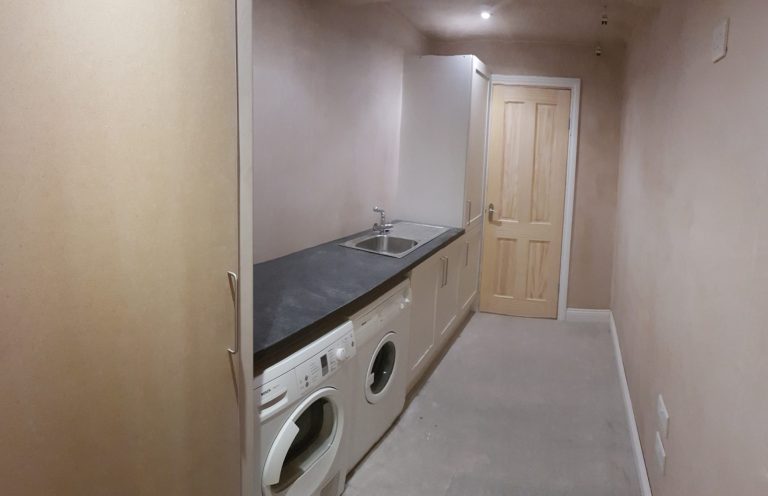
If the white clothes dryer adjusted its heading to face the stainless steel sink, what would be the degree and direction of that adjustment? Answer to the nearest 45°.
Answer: approximately 135° to its left

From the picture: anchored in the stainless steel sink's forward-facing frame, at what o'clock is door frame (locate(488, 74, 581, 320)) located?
The door frame is roughly at 9 o'clock from the stainless steel sink.

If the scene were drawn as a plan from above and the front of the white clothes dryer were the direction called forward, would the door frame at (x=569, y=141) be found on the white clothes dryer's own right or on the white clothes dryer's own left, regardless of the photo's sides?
on the white clothes dryer's own left

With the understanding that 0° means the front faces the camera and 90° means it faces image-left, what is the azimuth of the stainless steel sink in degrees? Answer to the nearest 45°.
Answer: approximately 315°

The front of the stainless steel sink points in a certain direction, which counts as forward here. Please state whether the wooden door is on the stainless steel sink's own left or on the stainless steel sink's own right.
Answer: on the stainless steel sink's own left

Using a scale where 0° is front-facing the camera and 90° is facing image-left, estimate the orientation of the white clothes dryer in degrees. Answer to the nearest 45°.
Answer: approximately 315°

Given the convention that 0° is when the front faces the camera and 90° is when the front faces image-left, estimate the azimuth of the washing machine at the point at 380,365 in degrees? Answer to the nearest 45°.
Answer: approximately 315°
